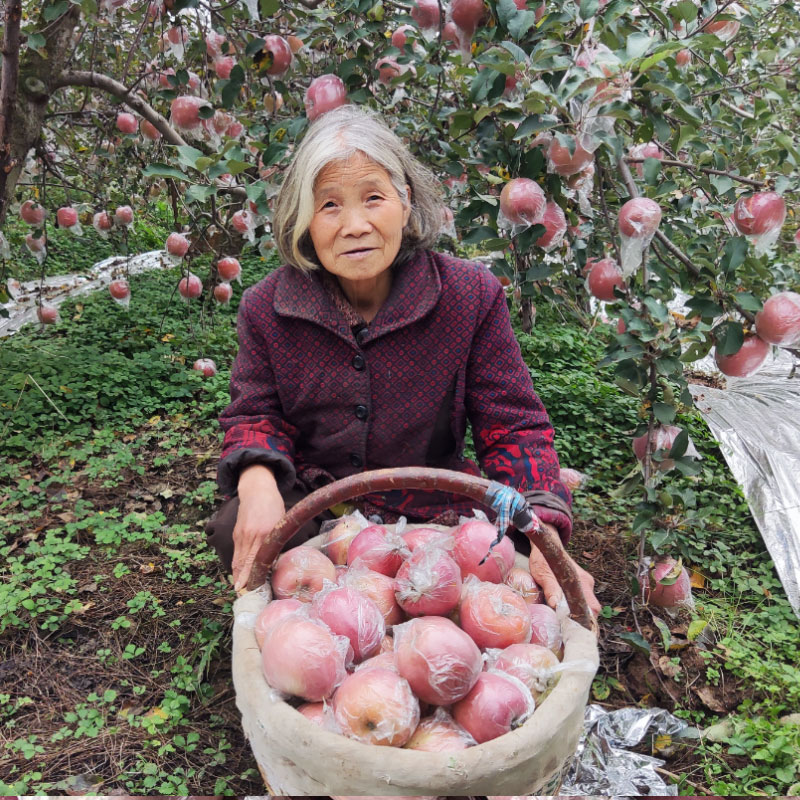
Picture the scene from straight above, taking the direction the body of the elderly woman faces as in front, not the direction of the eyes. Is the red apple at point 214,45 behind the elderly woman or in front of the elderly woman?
behind

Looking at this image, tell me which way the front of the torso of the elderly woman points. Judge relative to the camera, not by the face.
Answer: toward the camera

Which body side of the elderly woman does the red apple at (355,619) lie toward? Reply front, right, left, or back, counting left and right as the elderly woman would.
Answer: front

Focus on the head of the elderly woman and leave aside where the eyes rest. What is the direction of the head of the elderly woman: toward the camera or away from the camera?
toward the camera

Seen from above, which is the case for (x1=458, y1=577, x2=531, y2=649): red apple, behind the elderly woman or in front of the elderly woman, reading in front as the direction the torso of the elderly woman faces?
in front

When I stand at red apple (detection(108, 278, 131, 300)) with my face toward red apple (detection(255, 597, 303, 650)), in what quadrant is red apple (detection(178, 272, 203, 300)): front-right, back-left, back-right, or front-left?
front-left

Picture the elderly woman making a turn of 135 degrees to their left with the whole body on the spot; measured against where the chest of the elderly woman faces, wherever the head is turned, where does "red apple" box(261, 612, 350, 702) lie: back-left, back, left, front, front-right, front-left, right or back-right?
back-right
